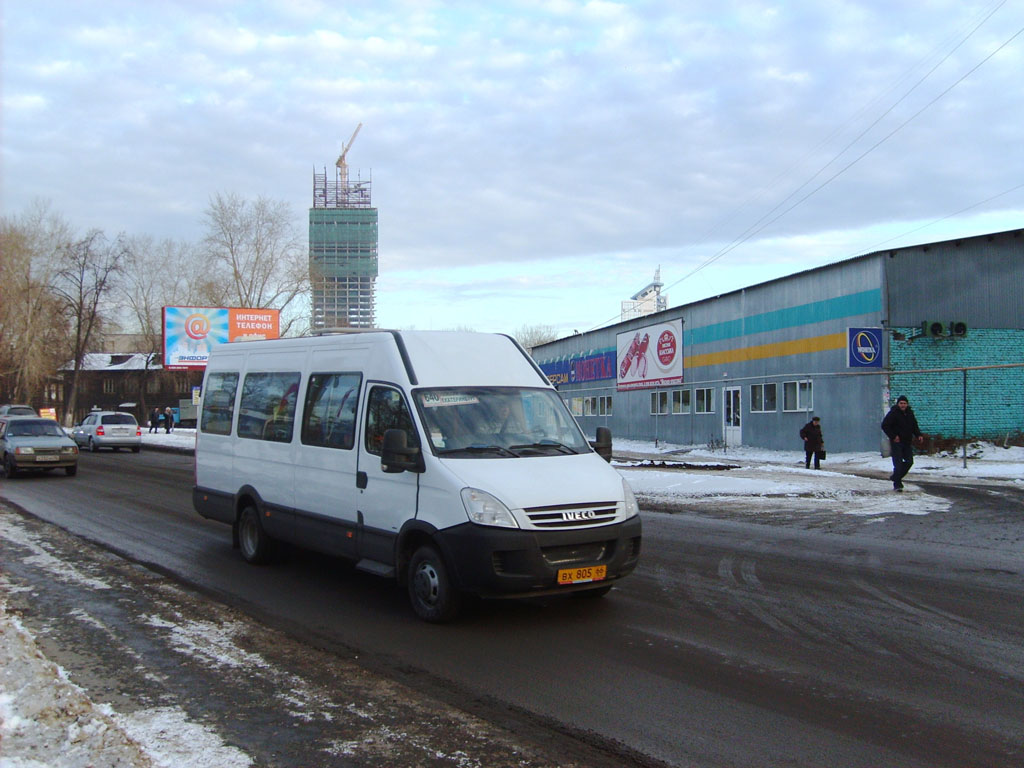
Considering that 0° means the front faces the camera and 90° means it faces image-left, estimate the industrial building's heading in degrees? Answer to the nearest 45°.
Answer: approximately 45°

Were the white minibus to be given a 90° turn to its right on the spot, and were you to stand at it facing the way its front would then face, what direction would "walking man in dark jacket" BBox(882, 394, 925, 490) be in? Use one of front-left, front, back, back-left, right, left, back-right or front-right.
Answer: back

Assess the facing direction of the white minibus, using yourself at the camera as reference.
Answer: facing the viewer and to the right of the viewer

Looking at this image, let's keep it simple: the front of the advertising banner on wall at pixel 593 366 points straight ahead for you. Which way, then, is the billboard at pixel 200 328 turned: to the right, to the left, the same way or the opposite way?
to the left

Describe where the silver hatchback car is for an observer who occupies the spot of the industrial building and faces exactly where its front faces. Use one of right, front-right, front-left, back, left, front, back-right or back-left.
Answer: front-right

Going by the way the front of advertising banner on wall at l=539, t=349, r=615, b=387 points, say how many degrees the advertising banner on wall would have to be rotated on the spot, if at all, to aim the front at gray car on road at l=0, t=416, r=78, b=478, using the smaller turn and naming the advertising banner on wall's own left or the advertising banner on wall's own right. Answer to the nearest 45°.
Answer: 0° — it already faces it

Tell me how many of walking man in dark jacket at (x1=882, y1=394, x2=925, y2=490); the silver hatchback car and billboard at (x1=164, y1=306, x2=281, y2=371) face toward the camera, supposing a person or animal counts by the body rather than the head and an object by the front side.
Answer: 2

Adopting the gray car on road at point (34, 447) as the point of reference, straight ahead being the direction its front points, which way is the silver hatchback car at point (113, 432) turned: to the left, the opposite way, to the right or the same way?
the opposite way

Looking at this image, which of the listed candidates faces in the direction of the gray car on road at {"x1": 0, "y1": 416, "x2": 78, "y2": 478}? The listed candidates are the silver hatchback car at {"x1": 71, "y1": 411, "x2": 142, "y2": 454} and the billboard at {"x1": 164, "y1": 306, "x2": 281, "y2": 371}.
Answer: the billboard

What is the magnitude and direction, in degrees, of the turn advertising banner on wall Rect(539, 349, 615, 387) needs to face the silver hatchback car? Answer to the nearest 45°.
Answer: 0° — it already faces it

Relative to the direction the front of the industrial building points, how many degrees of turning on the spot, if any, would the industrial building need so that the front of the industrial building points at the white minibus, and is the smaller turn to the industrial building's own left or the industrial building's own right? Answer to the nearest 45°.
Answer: approximately 45° to the industrial building's own left

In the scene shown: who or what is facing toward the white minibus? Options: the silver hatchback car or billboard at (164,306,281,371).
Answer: the billboard

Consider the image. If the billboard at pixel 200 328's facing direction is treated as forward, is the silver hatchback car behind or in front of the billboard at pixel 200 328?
in front

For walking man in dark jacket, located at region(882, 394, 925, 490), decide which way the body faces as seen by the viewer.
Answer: toward the camera
